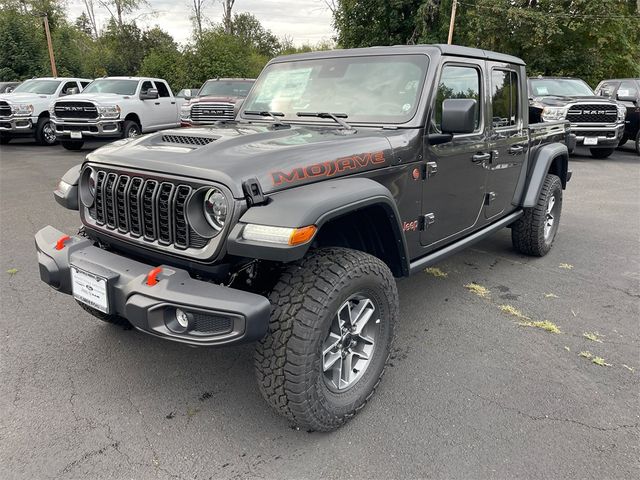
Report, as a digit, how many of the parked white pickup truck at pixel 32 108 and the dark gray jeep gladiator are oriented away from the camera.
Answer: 0

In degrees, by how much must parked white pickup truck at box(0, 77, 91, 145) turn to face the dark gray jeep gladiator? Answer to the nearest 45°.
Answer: approximately 45° to its left

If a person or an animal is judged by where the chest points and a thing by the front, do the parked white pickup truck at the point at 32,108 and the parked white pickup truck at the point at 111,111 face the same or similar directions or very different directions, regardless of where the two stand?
same or similar directions

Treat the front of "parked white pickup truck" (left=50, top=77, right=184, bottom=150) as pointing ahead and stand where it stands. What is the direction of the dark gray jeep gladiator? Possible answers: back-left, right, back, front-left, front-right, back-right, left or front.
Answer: front-left

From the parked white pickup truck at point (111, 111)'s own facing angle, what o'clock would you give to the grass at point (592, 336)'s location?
The grass is roughly at 10 o'clock from the parked white pickup truck.

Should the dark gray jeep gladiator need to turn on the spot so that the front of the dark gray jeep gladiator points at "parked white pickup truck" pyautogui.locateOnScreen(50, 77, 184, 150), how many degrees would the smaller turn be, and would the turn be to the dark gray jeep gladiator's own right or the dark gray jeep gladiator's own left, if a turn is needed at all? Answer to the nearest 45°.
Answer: approximately 90° to the dark gray jeep gladiator's own right

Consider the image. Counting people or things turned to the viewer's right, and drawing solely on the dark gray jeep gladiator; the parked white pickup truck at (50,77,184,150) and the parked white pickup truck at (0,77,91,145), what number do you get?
0

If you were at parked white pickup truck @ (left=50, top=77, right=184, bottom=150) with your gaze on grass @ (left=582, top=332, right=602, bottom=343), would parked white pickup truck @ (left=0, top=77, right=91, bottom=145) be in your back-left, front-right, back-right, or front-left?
back-right

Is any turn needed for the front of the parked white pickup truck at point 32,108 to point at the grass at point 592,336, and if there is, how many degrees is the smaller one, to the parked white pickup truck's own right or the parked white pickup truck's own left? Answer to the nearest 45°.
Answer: approximately 45° to the parked white pickup truck's own left

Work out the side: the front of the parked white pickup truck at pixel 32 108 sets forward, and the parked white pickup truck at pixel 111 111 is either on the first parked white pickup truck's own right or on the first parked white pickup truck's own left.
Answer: on the first parked white pickup truck's own left

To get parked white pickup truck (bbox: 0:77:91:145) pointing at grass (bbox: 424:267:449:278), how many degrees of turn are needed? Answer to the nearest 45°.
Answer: approximately 45° to its left

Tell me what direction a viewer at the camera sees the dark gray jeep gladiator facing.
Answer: facing the viewer and to the left of the viewer

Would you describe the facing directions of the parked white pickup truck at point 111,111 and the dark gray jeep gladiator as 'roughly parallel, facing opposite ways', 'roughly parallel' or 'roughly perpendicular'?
roughly parallel

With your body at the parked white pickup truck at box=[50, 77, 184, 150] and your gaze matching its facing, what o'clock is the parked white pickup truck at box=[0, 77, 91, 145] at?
the parked white pickup truck at box=[0, 77, 91, 145] is roughly at 3 o'clock from the parked white pickup truck at box=[50, 77, 184, 150].

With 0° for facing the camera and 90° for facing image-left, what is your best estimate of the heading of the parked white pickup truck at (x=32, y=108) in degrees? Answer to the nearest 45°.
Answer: approximately 45°
